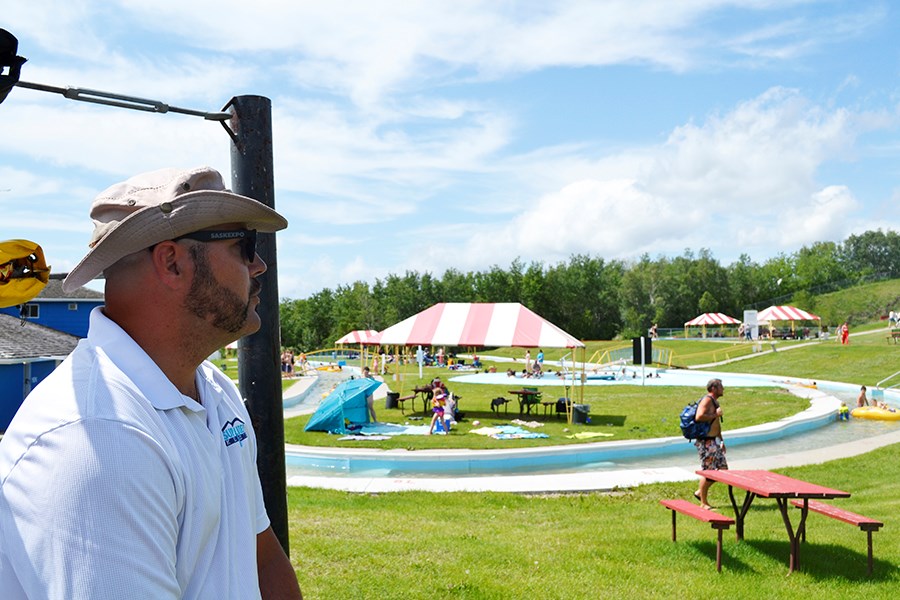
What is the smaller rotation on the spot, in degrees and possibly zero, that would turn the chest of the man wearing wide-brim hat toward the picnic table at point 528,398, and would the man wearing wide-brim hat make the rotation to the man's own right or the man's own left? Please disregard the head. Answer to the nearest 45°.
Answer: approximately 45° to the man's own left

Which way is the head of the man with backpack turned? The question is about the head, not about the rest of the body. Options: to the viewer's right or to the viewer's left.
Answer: to the viewer's right

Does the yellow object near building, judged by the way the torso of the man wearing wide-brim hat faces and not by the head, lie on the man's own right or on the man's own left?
on the man's own left

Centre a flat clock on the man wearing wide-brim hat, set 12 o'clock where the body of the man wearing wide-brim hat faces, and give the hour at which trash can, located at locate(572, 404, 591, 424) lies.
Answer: The trash can is roughly at 10 o'clock from the man wearing wide-brim hat.

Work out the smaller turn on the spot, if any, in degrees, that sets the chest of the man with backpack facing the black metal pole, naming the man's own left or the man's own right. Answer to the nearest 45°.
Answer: approximately 90° to the man's own right

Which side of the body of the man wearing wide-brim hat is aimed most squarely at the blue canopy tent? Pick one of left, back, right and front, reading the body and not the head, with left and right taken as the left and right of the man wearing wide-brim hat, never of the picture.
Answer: left

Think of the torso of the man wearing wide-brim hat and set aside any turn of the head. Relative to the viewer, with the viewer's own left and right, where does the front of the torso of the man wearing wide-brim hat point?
facing to the right of the viewer

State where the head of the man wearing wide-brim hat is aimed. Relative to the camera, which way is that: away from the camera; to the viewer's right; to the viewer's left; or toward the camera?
to the viewer's right

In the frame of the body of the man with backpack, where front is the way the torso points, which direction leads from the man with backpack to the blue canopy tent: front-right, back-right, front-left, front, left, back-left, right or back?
back-left

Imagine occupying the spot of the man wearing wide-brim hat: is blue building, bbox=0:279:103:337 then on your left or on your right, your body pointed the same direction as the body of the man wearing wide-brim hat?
on your left

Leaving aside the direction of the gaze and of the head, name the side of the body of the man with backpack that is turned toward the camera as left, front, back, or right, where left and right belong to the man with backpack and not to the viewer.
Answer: right
